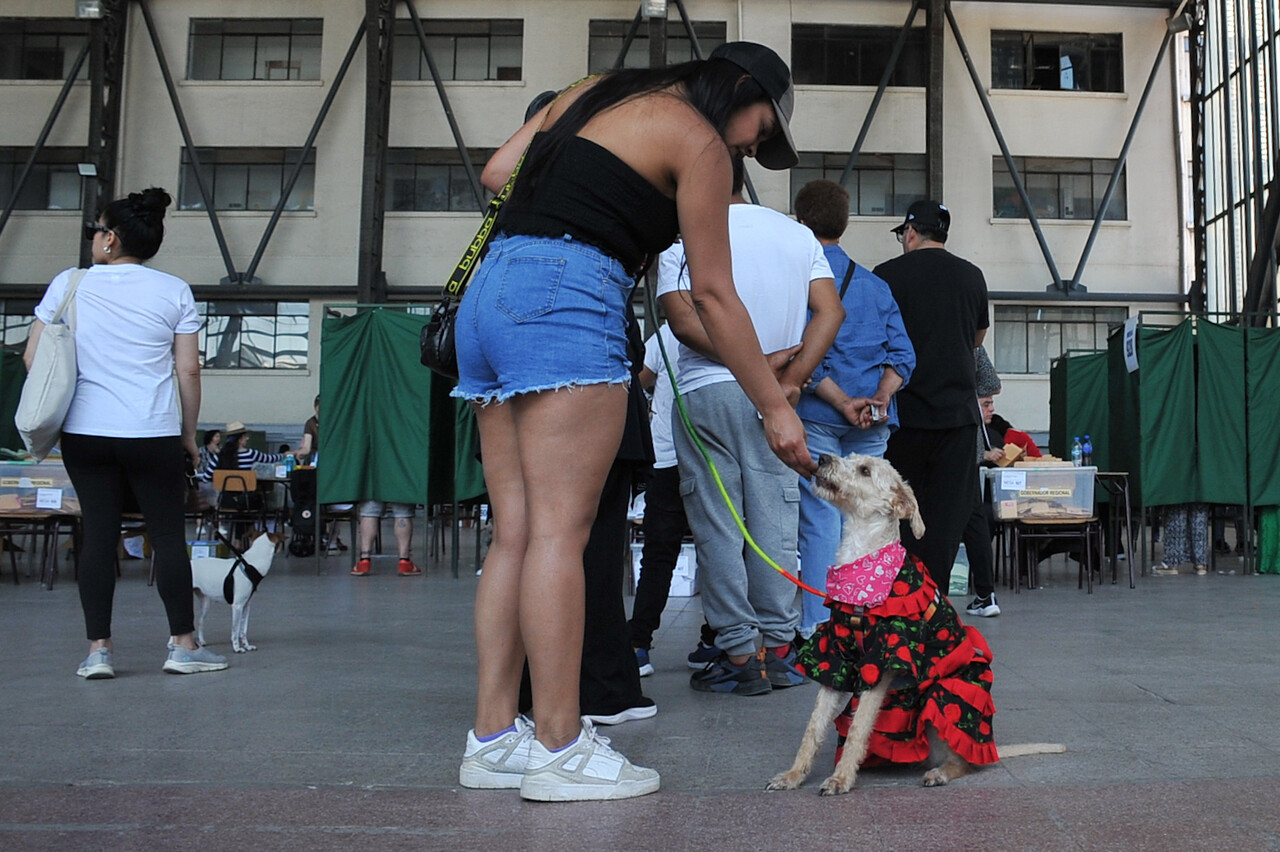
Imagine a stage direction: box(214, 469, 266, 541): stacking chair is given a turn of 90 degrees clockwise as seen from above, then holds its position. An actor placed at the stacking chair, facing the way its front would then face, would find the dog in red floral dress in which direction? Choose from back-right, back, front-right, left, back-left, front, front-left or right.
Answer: right

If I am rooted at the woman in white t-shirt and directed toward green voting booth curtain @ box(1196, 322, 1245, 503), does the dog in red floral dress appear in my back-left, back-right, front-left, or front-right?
front-right

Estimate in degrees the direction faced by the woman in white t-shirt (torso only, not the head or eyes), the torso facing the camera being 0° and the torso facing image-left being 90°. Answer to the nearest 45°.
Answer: approximately 180°

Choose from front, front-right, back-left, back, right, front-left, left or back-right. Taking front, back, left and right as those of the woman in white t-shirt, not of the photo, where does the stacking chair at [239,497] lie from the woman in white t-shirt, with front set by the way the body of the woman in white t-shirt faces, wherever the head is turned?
front

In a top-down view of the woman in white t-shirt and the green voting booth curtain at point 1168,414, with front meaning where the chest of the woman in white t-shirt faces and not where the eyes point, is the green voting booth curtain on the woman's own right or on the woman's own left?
on the woman's own right

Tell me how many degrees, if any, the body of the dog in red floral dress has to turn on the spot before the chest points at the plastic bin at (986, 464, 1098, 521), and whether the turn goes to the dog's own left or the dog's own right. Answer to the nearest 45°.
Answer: approximately 135° to the dog's own right

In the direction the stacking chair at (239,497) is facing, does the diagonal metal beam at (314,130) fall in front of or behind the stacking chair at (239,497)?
in front

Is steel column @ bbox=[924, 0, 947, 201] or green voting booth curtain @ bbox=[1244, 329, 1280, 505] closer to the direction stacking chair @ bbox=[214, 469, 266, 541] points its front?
the steel column

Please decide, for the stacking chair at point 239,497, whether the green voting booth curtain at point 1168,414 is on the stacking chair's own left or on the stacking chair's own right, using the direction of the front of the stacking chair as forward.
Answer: on the stacking chair's own right

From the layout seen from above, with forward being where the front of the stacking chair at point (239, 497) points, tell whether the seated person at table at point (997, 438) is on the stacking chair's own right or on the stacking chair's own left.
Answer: on the stacking chair's own right

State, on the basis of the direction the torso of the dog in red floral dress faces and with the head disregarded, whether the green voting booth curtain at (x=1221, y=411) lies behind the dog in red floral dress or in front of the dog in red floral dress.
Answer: behind

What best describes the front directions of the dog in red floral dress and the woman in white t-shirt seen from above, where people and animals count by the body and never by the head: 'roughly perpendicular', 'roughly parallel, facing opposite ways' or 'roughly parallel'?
roughly perpendicular

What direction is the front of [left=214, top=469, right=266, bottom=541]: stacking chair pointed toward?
away from the camera

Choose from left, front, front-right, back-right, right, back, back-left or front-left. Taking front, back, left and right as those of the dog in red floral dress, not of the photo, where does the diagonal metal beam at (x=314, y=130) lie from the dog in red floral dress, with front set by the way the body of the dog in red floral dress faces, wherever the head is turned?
right

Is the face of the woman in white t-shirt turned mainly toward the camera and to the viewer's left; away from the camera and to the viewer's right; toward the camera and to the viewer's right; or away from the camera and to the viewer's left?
away from the camera and to the viewer's left

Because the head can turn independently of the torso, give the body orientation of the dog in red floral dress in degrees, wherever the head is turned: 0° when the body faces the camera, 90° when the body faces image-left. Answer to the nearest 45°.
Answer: approximately 45°

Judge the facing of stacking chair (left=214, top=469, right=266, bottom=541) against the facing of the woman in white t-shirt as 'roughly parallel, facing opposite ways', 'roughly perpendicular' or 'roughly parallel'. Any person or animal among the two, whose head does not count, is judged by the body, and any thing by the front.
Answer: roughly parallel

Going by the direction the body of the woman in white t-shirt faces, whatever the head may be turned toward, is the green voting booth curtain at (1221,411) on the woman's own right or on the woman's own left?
on the woman's own right

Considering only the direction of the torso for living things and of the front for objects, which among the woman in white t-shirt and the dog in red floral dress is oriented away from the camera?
the woman in white t-shirt
